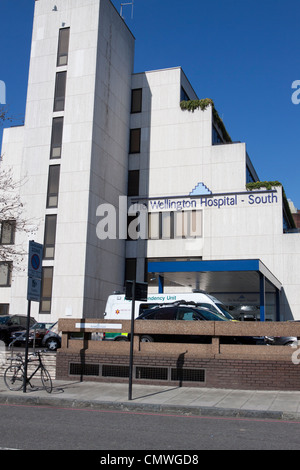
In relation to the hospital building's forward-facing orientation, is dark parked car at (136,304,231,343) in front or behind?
in front

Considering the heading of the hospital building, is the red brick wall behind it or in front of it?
in front

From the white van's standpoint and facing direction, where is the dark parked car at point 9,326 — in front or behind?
behind

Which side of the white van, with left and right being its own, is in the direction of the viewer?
right

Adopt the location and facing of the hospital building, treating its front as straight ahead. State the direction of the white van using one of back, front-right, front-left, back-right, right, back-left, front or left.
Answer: front

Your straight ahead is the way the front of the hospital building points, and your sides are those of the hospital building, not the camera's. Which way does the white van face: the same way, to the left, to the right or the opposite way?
to the left

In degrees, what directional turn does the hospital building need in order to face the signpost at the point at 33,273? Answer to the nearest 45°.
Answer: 0° — it already faces it

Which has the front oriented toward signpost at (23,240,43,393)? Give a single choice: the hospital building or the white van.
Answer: the hospital building

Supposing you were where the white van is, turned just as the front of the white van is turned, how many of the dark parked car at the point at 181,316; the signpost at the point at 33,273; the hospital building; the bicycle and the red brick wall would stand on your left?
1

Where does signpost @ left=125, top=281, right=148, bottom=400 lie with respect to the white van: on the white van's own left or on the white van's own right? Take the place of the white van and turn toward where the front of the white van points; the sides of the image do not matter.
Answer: on the white van's own right

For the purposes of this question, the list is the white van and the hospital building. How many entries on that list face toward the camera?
1

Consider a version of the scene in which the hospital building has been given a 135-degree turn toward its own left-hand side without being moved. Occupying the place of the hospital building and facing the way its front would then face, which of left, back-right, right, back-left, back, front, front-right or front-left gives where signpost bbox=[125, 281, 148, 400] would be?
back-right

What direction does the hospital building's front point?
toward the camera

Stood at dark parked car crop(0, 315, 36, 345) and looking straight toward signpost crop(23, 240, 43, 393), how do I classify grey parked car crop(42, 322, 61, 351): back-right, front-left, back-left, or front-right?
front-left
